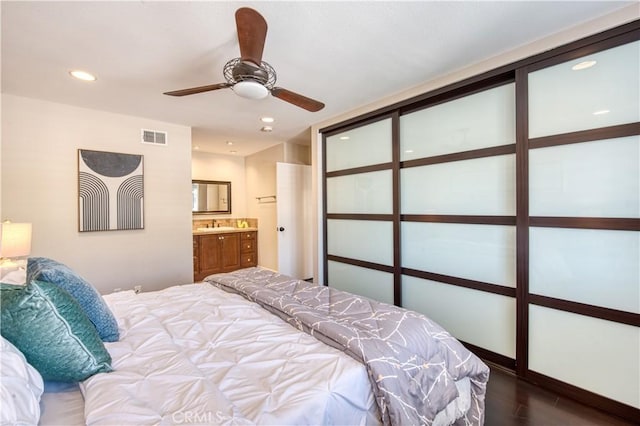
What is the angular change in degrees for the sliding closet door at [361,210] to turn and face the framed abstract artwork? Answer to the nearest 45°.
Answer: approximately 45° to its right

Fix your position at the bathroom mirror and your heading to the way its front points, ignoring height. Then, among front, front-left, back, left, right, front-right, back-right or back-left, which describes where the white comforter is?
front

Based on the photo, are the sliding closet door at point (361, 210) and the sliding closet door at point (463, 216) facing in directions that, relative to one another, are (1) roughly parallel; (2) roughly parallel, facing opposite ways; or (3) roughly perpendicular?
roughly parallel

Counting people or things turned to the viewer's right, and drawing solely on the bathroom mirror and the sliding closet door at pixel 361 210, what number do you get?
0

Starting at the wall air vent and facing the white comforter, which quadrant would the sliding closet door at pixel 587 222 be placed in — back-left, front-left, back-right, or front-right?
front-left

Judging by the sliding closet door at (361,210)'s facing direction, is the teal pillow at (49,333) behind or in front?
in front

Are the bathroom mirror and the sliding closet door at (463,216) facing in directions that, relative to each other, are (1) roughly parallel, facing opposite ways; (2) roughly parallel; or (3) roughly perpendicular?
roughly perpendicular

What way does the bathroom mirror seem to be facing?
toward the camera

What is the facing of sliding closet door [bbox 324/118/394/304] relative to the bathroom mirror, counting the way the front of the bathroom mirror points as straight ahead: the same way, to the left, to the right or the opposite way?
to the right

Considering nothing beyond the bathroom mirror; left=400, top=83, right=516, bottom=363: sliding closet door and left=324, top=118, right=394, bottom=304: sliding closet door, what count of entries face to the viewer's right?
0

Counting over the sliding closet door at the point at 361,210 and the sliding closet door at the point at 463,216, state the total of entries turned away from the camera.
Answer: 0

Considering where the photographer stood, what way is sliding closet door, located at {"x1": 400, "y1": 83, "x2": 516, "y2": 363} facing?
facing the viewer and to the left of the viewer

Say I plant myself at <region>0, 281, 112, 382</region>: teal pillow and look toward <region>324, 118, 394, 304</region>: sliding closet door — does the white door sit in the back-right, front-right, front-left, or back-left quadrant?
front-left

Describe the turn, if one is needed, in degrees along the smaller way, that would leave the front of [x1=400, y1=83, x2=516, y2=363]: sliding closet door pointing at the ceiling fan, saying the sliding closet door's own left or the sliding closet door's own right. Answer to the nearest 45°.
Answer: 0° — it already faces it

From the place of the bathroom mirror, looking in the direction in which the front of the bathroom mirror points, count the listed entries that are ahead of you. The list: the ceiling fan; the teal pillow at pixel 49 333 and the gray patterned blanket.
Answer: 3

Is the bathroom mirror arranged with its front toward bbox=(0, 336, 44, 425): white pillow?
yes

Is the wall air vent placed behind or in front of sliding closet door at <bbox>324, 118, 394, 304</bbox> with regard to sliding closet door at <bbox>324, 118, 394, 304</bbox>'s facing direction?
in front
